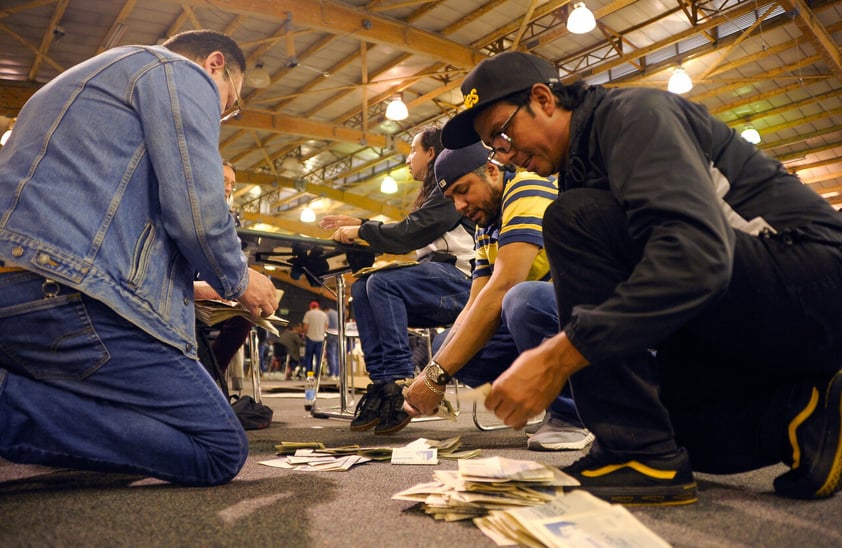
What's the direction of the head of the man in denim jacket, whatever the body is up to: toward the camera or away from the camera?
away from the camera

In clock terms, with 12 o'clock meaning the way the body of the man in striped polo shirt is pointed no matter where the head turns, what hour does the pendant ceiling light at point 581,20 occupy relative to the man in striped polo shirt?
The pendant ceiling light is roughly at 5 o'clock from the man in striped polo shirt.

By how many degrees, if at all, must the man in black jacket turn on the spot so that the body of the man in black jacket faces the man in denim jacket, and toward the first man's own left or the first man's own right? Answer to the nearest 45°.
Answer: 0° — they already face them

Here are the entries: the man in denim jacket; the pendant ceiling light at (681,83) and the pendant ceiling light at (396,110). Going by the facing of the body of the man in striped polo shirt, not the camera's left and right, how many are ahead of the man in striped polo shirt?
1

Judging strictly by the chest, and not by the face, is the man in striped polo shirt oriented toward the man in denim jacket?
yes

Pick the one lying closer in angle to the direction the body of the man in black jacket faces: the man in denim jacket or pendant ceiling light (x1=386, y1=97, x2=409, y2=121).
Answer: the man in denim jacket

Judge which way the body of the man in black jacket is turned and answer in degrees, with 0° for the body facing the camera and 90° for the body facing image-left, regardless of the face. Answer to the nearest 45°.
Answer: approximately 90°

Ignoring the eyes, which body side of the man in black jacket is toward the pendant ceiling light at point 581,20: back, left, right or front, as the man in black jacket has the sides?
right

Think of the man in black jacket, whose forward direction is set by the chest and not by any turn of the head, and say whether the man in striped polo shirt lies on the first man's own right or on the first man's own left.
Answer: on the first man's own right

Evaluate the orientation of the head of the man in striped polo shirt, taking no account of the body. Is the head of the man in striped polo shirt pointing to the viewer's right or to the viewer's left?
to the viewer's left
